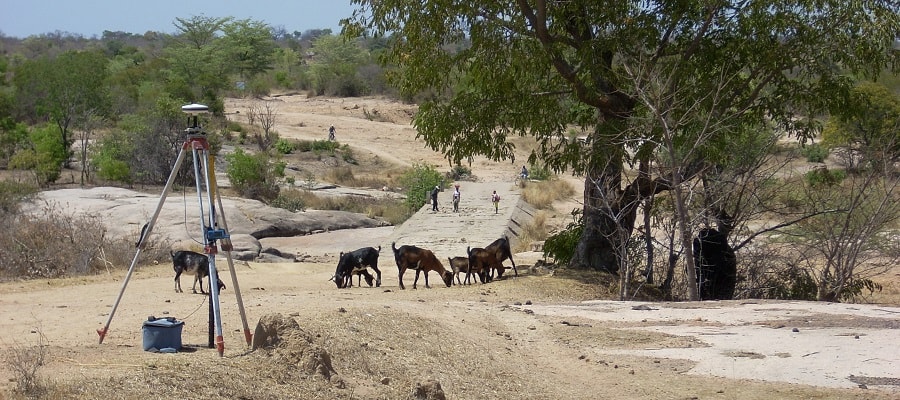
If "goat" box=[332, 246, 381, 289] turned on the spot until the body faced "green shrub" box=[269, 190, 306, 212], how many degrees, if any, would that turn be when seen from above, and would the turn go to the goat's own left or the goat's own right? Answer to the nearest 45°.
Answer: approximately 90° to the goat's own right

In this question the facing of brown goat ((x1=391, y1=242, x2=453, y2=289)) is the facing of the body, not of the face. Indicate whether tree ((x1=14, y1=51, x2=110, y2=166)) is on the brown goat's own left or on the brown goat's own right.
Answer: on the brown goat's own left

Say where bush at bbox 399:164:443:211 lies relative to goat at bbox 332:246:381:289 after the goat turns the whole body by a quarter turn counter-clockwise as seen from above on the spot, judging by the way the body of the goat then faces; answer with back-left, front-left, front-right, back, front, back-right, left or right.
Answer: back

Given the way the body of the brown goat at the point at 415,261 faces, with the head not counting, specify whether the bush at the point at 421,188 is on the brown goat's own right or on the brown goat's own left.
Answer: on the brown goat's own left

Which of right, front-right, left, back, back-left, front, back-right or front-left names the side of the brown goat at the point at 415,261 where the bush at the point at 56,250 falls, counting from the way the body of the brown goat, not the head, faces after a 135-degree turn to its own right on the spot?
front-right

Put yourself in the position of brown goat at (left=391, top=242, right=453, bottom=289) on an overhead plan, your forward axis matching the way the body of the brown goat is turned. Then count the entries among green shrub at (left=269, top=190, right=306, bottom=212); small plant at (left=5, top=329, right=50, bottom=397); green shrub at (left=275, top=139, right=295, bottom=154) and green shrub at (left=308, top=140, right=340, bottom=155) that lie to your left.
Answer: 3

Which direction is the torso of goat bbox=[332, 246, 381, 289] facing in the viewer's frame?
to the viewer's left

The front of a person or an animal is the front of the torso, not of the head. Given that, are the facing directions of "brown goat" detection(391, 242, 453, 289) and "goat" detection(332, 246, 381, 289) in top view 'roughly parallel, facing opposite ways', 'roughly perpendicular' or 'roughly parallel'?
roughly parallel, facing opposite ways

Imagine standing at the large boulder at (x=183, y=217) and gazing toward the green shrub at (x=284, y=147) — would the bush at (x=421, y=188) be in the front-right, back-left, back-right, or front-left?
front-right

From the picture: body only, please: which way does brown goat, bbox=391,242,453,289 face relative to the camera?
to the viewer's right

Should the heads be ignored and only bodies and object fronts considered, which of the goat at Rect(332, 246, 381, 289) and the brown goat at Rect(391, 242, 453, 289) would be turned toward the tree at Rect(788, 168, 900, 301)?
the brown goat

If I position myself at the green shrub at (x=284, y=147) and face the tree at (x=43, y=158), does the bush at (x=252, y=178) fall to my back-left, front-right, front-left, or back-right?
front-left

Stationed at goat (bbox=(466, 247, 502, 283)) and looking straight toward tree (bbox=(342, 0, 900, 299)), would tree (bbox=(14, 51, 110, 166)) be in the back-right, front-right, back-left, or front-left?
back-left

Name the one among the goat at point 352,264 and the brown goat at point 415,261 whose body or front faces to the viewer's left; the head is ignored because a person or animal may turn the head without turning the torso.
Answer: the goat

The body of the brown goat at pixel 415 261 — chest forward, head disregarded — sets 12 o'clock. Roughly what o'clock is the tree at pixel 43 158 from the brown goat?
The tree is roughly at 8 o'clock from the brown goat.

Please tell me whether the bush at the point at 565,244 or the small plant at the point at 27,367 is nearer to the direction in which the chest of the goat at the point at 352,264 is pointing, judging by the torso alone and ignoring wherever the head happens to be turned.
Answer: the small plant

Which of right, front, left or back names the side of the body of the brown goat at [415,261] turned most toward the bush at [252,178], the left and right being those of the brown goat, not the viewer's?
left
